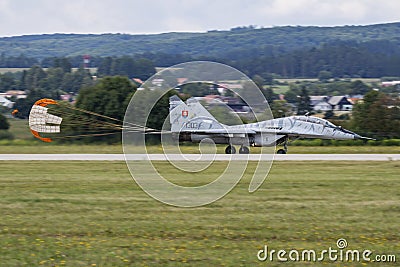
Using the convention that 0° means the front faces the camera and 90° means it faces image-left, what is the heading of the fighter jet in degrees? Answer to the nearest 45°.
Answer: approximately 270°

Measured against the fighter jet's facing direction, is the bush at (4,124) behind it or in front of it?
behind

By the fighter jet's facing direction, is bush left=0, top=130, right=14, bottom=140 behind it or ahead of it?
behind

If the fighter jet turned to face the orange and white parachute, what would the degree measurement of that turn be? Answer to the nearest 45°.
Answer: approximately 135° to its right

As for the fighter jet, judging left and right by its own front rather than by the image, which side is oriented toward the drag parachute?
back
